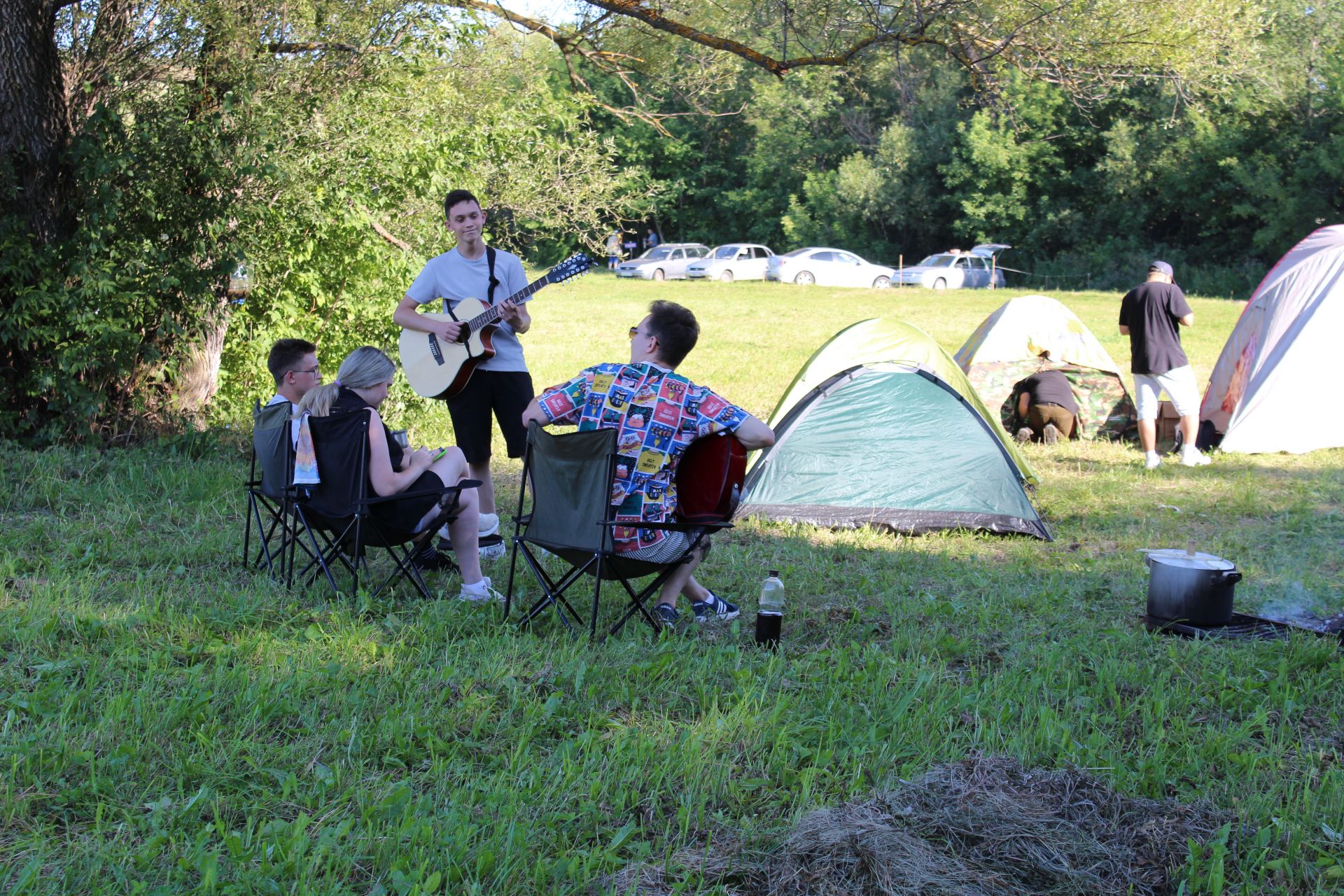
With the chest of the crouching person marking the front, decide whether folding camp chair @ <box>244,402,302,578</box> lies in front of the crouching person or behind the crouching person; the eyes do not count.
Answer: behind

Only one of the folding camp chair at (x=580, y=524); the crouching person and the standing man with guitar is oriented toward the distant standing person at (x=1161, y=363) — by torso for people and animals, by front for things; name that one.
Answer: the folding camp chair

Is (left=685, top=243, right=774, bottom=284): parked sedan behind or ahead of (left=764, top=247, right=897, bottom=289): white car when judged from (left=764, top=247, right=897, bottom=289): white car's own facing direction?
behind

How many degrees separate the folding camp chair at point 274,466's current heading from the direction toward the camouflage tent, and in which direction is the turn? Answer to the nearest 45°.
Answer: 0° — it already faces it

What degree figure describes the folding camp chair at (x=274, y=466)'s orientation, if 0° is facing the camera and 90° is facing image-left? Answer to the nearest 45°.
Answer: approximately 225°

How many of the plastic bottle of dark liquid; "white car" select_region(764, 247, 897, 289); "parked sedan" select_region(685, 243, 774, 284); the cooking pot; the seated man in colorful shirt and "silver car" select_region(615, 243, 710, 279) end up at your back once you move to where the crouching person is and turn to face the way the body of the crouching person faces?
3

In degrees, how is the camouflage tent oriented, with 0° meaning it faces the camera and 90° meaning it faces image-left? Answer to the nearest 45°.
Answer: approximately 0°

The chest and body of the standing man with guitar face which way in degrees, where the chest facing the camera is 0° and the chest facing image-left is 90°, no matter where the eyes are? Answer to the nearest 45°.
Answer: approximately 0°

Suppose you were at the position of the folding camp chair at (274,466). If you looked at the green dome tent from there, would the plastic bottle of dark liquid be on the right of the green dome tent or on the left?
right

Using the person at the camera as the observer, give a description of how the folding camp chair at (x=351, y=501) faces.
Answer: facing away from the viewer and to the right of the viewer

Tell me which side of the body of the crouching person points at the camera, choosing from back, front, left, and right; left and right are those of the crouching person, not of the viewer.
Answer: back

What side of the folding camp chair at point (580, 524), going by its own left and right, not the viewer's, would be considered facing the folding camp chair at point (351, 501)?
left

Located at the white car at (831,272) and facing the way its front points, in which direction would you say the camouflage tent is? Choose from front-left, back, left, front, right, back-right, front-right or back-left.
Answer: right

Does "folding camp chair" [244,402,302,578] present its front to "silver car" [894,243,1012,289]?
yes

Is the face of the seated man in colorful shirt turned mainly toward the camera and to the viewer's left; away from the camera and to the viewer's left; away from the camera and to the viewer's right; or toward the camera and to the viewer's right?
away from the camera and to the viewer's left

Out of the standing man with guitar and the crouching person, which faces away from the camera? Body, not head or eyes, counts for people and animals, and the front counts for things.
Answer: the crouching person
